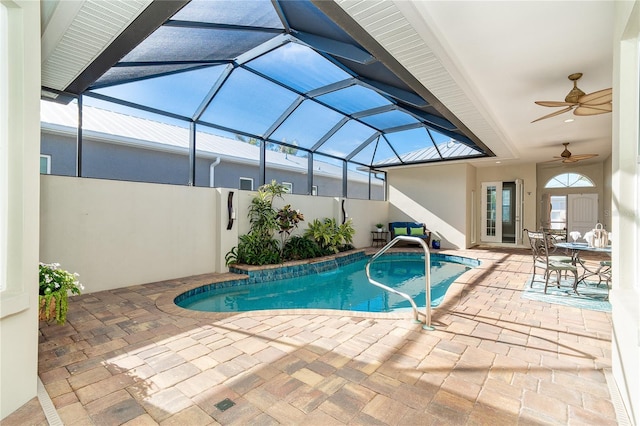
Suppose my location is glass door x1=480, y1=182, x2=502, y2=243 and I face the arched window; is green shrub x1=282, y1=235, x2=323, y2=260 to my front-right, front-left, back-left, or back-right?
back-right

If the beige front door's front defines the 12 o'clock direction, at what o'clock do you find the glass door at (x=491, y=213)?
The glass door is roughly at 2 o'clock from the beige front door.

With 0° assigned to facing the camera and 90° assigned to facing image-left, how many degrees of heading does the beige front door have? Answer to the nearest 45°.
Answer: approximately 0°

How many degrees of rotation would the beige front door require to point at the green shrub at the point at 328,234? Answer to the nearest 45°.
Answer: approximately 45° to its right

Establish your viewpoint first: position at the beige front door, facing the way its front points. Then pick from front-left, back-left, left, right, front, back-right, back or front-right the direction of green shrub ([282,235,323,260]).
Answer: front-right

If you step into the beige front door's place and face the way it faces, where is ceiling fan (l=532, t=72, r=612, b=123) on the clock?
The ceiling fan is roughly at 12 o'clock from the beige front door.

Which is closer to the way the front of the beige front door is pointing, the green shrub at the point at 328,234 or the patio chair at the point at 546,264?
the patio chair
